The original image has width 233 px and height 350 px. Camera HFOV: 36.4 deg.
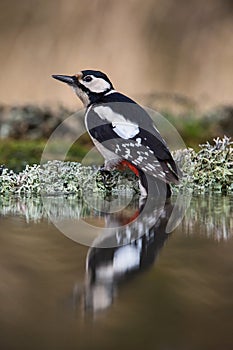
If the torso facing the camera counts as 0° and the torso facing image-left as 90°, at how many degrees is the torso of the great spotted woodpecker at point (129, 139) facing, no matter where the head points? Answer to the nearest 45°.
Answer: approximately 90°
